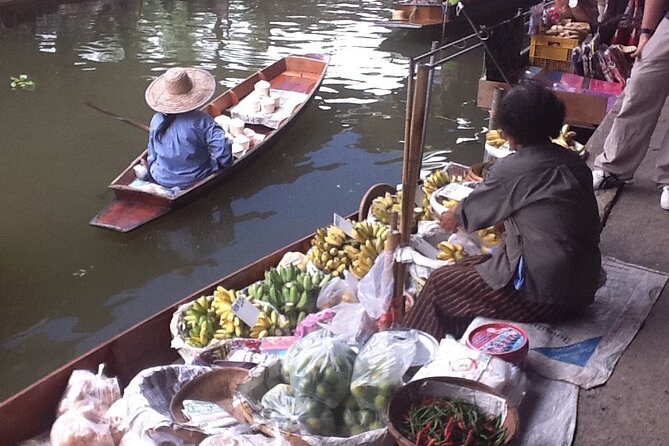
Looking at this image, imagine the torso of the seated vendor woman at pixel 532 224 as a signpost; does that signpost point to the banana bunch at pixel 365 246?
yes

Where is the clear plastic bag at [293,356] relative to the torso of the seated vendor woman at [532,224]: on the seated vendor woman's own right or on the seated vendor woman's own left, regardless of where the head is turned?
on the seated vendor woman's own left

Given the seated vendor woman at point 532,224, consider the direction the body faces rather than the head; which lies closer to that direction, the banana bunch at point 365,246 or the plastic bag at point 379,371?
the banana bunch

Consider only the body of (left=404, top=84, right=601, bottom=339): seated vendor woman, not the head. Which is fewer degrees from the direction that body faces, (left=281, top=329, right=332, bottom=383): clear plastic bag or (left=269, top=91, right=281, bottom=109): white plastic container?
the white plastic container

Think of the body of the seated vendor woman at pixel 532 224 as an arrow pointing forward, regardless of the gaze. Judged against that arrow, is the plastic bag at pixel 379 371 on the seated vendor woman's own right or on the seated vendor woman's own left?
on the seated vendor woman's own left

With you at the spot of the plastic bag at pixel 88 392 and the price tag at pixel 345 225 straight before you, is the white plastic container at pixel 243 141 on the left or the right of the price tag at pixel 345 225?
left

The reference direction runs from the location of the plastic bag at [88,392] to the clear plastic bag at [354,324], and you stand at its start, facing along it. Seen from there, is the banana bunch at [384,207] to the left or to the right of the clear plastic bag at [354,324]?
left

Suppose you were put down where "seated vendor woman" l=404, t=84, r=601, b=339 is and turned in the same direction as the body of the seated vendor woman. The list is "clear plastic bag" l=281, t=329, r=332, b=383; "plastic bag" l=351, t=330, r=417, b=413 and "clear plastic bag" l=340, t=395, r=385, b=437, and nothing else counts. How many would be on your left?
3

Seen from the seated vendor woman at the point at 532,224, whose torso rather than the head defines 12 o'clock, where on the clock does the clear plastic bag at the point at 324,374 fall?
The clear plastic bag is roughly at 9 o'clock from the seated vendor woman.

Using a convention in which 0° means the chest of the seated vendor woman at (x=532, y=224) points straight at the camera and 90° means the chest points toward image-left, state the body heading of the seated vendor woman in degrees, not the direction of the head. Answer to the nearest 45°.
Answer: approximately 135°

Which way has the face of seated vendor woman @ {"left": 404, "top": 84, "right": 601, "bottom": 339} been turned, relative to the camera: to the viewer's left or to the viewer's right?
to the viewer's left
